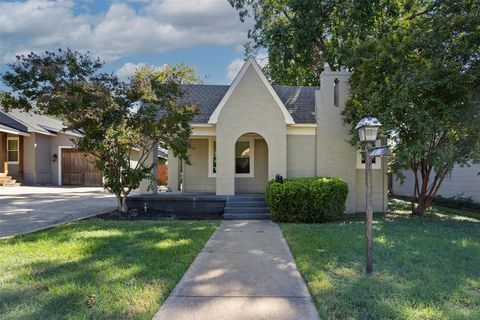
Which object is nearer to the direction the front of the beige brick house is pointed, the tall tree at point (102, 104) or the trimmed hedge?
the trimmed hedge

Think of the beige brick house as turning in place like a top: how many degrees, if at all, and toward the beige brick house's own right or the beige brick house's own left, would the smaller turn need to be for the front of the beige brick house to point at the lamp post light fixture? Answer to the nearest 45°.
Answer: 0° — it already faces it

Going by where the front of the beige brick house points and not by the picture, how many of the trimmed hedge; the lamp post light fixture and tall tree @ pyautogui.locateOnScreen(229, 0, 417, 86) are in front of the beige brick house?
2

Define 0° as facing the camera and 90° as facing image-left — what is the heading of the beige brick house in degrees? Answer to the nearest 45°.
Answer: approximately 0°

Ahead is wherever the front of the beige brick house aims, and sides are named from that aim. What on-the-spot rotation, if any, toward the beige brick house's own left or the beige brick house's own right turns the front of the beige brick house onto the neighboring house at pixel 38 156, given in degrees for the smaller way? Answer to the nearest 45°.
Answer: approximately 135° to the beige brick house's own right

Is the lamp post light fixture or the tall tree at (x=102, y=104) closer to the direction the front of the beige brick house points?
the lamp post light fixture

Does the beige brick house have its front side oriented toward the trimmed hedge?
yes

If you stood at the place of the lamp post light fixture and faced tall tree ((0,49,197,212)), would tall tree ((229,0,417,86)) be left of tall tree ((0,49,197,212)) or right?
right
